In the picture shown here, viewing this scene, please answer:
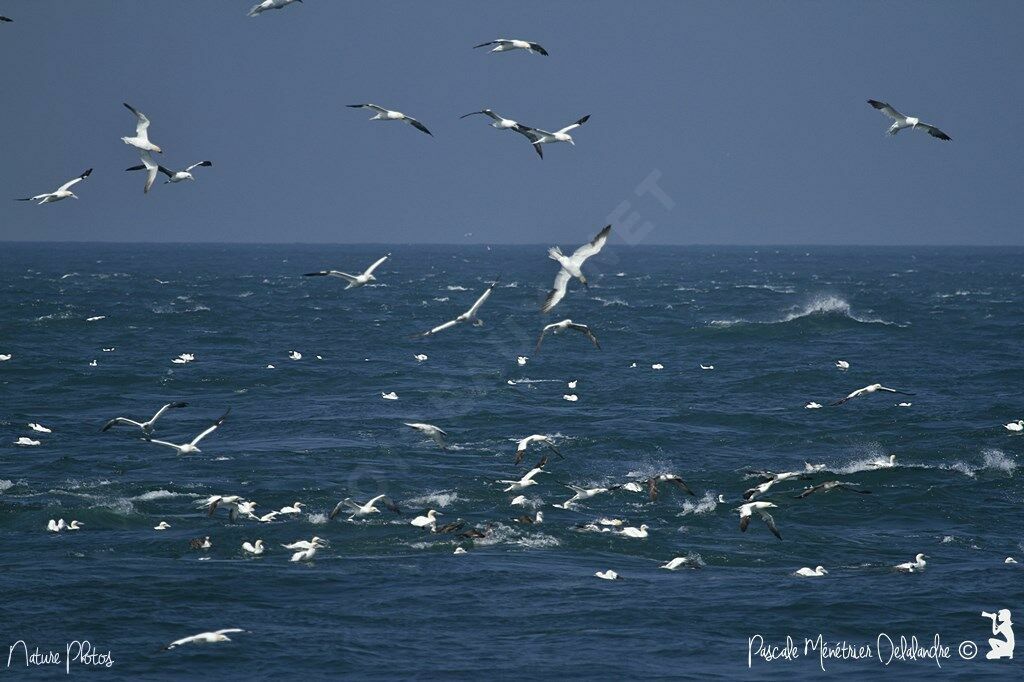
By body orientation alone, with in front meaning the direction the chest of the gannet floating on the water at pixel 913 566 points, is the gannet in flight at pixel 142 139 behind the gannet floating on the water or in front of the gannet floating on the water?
behind

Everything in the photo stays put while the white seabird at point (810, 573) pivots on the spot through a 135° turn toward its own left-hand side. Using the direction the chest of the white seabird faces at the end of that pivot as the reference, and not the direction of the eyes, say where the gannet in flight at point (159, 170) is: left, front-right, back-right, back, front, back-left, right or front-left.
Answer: front-left

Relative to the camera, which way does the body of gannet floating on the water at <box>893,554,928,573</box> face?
to the viewer's right
